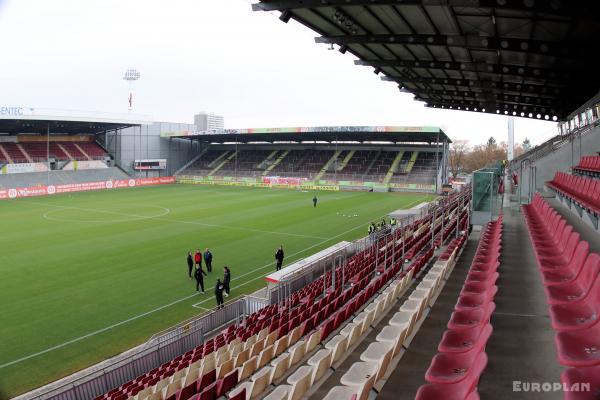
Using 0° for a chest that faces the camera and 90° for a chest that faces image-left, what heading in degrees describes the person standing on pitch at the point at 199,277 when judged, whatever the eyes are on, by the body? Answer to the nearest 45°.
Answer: approximately 180°

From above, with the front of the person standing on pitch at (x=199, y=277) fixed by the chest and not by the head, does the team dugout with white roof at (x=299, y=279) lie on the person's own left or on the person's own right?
on the person's own right

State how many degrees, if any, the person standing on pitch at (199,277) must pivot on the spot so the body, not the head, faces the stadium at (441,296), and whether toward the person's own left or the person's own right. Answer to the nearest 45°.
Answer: approximately 135° to the person's own right
